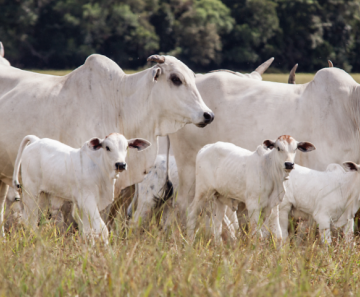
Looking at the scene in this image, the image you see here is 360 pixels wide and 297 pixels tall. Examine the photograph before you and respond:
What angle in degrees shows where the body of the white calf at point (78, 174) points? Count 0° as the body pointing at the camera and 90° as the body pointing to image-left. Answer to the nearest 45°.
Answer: approximately 315°

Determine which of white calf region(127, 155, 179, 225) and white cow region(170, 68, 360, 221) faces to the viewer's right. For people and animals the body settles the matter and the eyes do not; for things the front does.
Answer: the white cow

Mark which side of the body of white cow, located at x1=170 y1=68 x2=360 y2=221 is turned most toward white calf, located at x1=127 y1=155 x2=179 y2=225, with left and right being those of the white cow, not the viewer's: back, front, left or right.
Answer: back

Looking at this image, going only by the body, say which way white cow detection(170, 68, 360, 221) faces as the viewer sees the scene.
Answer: to the viewer's right

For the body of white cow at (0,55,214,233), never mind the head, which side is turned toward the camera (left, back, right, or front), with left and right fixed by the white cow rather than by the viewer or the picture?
right

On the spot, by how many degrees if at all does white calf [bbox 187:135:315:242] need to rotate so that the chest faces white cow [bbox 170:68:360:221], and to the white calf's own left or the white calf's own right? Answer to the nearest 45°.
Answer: approximately 135° to the white calf's own left
